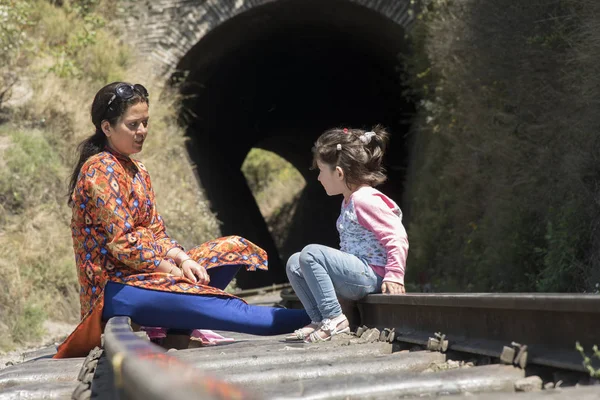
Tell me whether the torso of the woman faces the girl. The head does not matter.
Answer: yes

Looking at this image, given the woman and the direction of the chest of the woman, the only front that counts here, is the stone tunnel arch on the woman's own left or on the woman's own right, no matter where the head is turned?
on the woman's own left

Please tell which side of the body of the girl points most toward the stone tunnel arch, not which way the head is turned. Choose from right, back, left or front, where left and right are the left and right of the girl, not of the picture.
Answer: right

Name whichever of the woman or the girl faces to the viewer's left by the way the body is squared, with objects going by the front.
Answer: the girl

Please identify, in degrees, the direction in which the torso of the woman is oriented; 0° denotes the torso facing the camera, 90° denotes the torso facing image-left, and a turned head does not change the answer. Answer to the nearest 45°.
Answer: approximately 270°

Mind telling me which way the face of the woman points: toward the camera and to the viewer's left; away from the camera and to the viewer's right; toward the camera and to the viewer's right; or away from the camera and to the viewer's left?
toward the camera and to the viewer's right

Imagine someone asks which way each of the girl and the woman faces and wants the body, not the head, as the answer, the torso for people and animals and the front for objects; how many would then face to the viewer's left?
1

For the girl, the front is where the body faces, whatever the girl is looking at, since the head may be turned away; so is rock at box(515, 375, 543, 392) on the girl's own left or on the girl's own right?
on the girl's own left

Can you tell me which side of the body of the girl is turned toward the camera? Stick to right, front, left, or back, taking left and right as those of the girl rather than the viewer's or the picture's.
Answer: left

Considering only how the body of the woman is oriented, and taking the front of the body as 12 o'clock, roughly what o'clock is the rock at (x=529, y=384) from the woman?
The rock is roughly at 2 o'clock from the woman.

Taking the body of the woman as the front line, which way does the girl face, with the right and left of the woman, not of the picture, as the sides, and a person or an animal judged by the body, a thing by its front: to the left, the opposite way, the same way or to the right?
the opposite way
